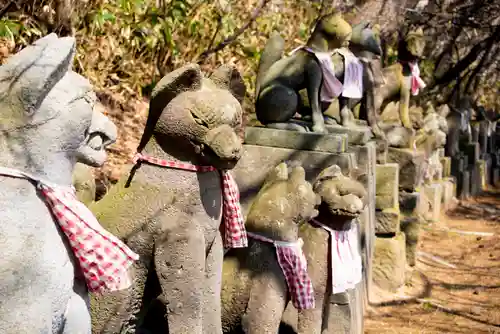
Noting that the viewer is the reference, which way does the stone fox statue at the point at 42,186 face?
facing to the right of the viewer

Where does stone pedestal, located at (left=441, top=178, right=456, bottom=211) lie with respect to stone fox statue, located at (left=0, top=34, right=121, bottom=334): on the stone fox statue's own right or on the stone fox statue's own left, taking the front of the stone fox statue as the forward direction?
on the stone fox statue's own left

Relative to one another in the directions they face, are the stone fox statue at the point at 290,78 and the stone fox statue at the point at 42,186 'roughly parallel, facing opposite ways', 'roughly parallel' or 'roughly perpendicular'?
roughly parallel

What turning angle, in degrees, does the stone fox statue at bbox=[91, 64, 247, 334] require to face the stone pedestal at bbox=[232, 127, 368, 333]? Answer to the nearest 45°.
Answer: approximately 90° to its left

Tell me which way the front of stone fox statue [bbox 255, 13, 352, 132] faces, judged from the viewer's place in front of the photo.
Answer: facing to the right of the viewer

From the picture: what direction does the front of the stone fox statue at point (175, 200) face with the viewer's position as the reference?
facing the viewer and to the right of the viewer

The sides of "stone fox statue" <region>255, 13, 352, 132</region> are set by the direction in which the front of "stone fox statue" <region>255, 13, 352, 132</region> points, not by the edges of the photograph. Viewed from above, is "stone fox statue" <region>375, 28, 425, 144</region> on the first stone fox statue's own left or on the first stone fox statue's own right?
on the first stone fox statue's own left

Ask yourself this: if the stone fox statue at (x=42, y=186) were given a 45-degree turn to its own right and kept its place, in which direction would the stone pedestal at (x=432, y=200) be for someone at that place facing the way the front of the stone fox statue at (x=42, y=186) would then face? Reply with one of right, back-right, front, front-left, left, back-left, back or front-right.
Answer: left

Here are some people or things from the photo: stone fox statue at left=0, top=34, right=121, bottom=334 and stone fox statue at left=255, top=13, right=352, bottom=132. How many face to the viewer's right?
2

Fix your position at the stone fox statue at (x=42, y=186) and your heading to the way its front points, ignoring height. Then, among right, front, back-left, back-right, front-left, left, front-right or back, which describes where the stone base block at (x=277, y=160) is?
front-left
